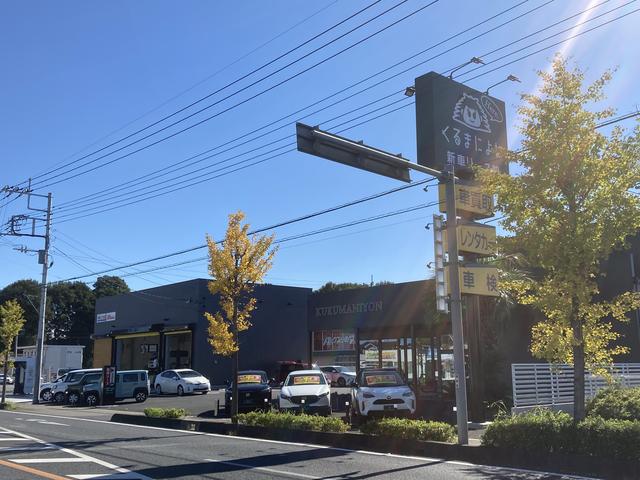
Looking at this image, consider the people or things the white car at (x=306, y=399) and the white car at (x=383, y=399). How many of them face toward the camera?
2

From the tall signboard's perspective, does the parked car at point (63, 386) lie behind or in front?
behind

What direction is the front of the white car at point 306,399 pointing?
toward the camera

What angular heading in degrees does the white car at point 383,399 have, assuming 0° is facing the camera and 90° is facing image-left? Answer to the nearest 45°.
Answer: approximately 0°

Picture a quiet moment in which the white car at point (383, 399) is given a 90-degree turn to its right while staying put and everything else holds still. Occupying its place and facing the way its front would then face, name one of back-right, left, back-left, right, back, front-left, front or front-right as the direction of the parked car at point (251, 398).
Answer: front-right

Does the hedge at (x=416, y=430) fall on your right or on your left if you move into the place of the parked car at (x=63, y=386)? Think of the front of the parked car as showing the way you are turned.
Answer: on your left

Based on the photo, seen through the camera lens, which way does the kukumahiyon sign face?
facing the viewer and to the left of the viewer

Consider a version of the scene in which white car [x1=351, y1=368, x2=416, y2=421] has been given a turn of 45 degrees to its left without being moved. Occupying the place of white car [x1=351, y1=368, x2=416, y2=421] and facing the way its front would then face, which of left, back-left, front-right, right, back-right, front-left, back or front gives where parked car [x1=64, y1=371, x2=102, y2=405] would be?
back

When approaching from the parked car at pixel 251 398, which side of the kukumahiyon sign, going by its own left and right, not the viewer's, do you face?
front

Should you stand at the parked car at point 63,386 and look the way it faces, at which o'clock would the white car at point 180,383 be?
The white car is roughly at 8 o'clock from the parked car.

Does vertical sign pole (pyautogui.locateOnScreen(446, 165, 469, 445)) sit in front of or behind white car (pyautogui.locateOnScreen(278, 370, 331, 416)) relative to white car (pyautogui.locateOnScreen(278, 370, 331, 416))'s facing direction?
in front

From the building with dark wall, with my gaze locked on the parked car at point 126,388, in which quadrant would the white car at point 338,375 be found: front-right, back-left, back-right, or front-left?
front-left
